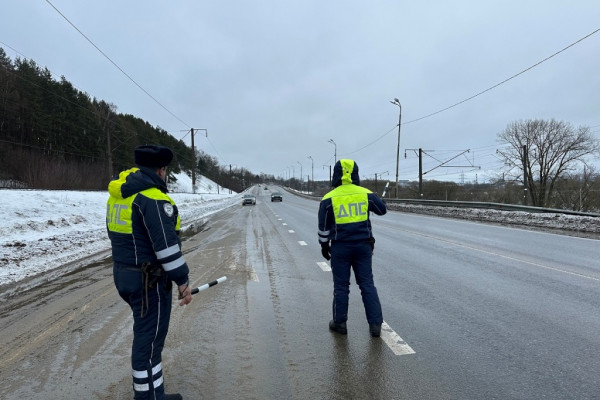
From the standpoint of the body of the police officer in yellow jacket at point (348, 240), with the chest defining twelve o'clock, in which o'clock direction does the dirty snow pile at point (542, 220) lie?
The dirty snow pile is roughly at 1 o'clock from the police officer in yellow jacket.

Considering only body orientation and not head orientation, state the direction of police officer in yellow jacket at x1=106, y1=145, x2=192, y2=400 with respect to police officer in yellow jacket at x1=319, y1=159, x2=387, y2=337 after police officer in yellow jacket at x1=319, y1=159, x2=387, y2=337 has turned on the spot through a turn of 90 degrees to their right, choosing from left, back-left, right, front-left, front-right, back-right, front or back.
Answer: back-right

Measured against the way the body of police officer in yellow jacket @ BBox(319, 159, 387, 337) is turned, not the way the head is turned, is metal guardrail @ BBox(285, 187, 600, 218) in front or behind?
in front

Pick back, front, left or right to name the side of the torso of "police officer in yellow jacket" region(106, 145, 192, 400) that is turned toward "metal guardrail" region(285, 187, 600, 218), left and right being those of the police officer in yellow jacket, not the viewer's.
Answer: front

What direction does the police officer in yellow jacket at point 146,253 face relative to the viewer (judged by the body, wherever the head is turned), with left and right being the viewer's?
facing away from the viewer and to the right of the viewer

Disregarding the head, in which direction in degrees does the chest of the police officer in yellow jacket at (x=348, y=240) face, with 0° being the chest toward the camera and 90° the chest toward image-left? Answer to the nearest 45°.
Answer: approximately 180°

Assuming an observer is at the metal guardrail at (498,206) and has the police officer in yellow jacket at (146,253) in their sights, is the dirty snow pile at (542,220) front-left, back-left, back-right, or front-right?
front-left

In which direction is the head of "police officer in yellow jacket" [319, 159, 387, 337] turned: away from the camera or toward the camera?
away from the camera
